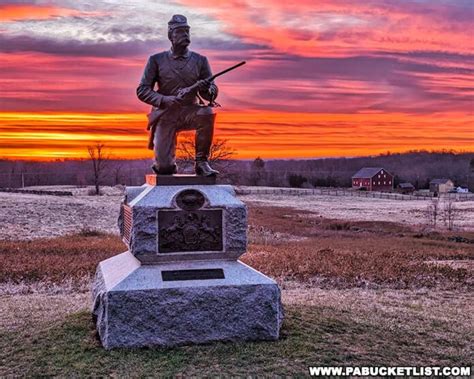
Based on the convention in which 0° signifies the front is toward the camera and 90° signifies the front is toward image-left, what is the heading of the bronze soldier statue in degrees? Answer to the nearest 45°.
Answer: approximately 0°
